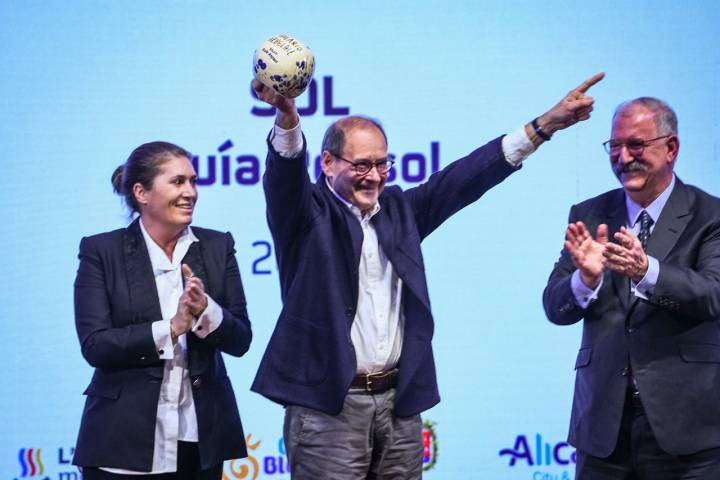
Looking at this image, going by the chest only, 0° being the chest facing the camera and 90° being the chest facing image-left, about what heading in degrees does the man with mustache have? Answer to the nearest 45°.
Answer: approximately 45°

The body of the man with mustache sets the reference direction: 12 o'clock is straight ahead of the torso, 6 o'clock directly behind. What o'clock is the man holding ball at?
The man holding ball is roughly at 1 o'clock from the man with mustache.

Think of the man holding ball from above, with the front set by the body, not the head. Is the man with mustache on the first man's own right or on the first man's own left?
on the first man's own left
